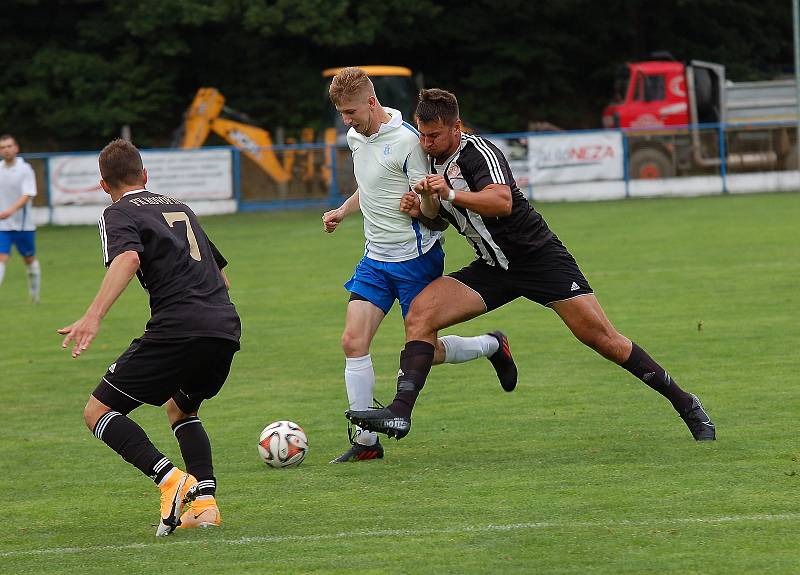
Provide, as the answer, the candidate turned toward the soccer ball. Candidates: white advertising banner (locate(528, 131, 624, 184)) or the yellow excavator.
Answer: the white advertising banner

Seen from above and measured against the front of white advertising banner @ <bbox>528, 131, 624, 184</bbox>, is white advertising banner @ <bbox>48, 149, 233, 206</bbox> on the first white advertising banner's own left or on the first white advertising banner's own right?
on the first white advertising banner's own right

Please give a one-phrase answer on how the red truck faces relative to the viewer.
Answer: facing to the left of the viewer

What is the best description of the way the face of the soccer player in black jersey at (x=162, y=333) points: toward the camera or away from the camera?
away from the camera

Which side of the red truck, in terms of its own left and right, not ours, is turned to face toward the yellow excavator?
front

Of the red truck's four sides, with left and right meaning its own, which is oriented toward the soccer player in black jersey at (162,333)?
left

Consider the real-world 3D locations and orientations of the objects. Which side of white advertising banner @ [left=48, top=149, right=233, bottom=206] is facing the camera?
front

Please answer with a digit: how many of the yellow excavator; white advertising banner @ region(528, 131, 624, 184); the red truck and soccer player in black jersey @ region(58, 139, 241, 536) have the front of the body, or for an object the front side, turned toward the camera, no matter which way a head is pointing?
1

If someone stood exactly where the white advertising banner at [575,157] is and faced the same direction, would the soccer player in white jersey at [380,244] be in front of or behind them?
in front

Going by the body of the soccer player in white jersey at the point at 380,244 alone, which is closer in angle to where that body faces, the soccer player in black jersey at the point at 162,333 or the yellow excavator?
the soccer player in black jersey

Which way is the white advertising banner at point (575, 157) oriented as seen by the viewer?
toward the camera

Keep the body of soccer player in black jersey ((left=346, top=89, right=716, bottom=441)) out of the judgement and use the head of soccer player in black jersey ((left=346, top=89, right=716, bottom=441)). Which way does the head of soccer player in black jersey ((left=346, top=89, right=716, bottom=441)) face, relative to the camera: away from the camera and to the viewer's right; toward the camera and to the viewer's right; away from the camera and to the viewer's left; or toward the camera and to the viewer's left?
toward the camera and to the viewer's left
